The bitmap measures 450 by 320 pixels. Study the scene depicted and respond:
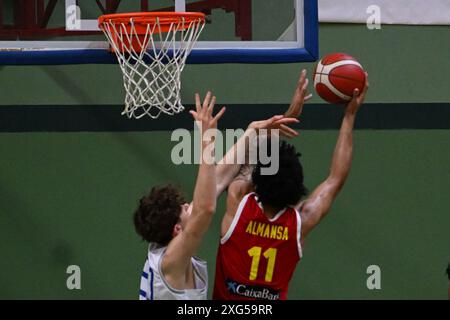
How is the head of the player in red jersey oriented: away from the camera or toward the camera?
away from the camera

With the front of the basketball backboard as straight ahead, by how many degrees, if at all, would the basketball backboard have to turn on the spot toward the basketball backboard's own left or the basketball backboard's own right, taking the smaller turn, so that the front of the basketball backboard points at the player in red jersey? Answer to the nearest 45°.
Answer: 0° — it already faces them

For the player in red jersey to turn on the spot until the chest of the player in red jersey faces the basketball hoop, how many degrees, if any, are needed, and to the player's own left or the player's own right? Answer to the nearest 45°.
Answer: approximately 45° to the player's own left

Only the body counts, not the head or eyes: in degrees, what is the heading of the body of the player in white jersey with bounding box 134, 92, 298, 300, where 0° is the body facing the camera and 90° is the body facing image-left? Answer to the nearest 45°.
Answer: approximately 225°

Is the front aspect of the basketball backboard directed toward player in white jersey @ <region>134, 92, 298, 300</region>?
yes

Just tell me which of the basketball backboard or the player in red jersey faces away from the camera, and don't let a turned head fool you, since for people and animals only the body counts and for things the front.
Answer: the player in red jersey

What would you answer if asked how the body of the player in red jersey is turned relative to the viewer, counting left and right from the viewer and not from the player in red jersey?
facing away from the viewer

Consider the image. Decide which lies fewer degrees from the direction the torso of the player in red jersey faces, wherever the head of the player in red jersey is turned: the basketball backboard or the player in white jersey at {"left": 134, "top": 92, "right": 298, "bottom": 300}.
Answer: the basketball backboard

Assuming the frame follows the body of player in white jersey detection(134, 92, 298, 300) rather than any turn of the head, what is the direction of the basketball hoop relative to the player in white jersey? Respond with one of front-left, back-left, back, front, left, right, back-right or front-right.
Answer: front-left

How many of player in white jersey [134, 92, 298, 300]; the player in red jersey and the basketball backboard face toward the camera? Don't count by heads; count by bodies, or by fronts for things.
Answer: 1

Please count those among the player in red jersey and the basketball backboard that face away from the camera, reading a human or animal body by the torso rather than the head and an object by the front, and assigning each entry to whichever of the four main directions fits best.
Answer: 1

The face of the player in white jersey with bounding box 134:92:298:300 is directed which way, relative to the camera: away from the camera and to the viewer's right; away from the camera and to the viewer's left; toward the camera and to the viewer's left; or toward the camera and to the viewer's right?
away from the camera and to the viewer's right

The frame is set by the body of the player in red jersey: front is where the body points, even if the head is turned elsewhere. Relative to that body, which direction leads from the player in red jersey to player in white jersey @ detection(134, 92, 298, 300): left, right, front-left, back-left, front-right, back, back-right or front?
back-left
